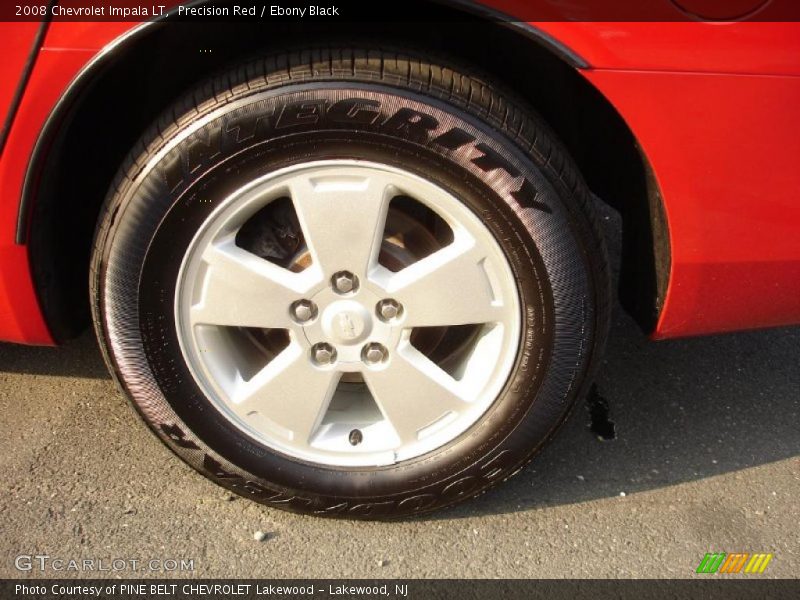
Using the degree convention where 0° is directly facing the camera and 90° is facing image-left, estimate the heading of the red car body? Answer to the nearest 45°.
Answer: approximately 90°
